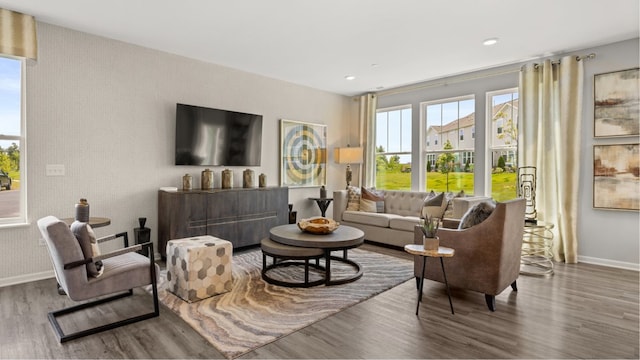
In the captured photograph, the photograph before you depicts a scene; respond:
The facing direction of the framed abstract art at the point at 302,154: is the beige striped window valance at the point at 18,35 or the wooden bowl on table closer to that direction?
the wooden bowl on table

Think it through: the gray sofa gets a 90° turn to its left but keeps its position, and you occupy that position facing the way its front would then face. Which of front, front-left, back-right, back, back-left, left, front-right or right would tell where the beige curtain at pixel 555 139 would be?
front-left

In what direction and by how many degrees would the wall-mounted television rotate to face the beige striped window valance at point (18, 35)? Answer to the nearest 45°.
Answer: approximately 90° to its right

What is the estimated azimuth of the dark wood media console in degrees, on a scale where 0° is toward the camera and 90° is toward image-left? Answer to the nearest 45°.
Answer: approximately 315°

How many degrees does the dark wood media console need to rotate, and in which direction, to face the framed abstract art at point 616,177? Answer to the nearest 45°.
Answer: approximately 45° to its left

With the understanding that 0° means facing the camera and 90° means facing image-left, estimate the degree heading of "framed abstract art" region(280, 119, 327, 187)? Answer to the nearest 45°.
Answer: approximately 315°
